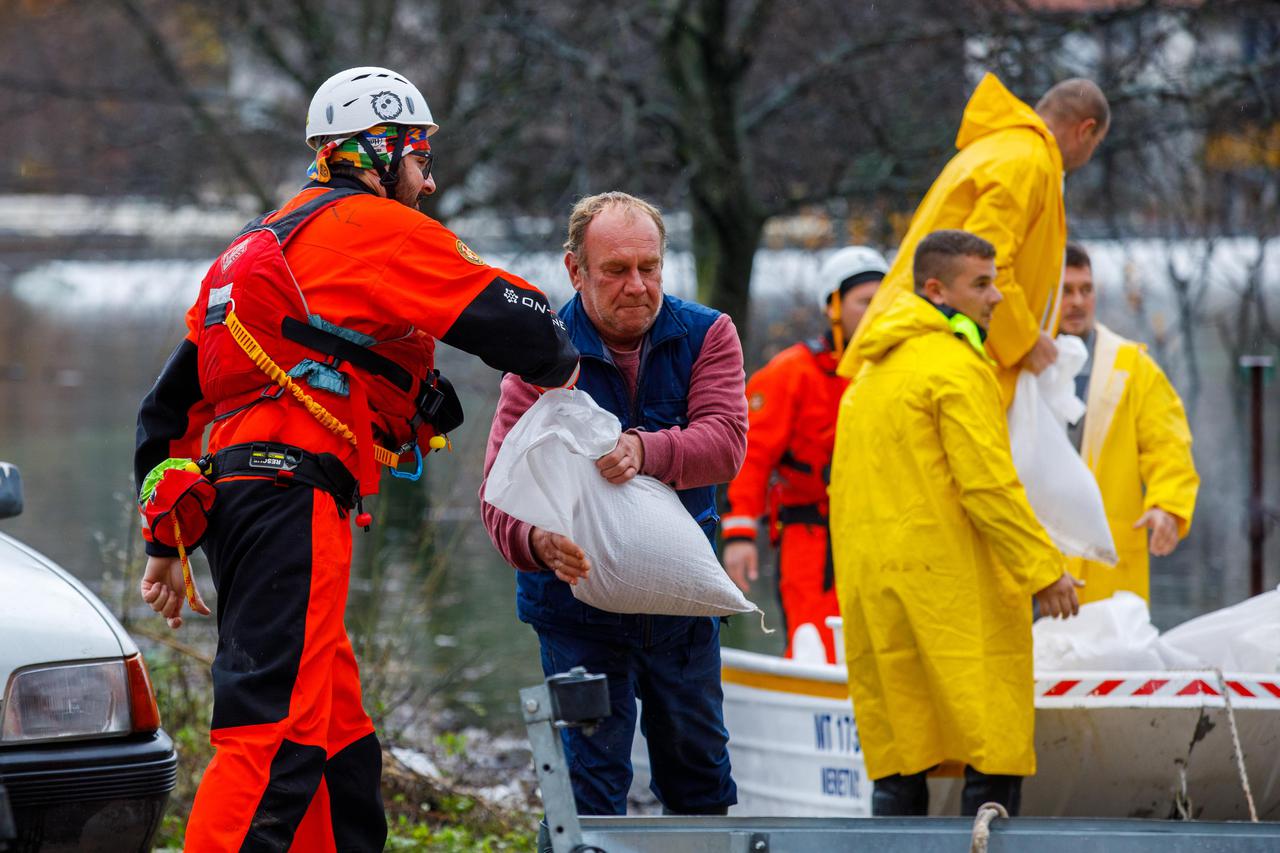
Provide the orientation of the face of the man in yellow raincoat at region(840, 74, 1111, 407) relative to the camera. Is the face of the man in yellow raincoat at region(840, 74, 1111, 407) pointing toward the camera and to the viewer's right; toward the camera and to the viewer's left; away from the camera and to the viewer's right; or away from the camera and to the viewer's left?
away from the camera and to the viewer's right

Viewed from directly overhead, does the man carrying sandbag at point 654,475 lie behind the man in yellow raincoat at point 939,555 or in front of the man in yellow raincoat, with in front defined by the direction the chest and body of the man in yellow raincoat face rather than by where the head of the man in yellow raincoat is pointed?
behind

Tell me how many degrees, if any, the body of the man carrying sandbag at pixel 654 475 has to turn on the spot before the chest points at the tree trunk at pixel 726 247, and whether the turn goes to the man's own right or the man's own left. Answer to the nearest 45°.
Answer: approximately 180°

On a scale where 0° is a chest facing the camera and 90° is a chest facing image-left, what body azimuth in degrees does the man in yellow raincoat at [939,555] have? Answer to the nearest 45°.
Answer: approximately 225°

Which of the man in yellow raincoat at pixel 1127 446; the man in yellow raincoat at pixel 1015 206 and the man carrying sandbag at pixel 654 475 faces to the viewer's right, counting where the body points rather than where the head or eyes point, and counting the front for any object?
the man in yellow raincoat at pixel 1015 206

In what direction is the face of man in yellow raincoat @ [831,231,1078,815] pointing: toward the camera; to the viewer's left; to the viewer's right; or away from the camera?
to the viewer's right

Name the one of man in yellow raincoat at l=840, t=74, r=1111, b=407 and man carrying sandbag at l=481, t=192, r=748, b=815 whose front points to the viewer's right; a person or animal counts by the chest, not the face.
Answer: the man in yellow raincoat

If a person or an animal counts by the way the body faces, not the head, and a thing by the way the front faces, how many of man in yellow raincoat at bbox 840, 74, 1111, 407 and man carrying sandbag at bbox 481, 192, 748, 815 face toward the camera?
1

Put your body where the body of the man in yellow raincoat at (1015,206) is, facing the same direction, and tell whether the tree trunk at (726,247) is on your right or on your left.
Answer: on your left

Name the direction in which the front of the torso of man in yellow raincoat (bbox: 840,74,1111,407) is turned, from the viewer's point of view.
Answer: to the viewer's right

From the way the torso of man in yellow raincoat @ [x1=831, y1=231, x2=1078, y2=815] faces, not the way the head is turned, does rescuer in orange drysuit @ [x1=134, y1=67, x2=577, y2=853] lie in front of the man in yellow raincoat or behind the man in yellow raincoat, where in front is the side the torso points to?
behind

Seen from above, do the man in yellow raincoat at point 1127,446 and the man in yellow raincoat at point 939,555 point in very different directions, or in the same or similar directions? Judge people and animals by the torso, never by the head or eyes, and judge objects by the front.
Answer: very different directions

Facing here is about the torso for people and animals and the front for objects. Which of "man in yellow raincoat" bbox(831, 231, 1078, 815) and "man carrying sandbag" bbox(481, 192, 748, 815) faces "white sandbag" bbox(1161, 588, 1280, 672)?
the man in yellow raincoat

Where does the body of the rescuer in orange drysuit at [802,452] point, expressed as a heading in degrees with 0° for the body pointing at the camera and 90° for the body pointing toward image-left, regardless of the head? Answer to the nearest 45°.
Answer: approximately 315°
